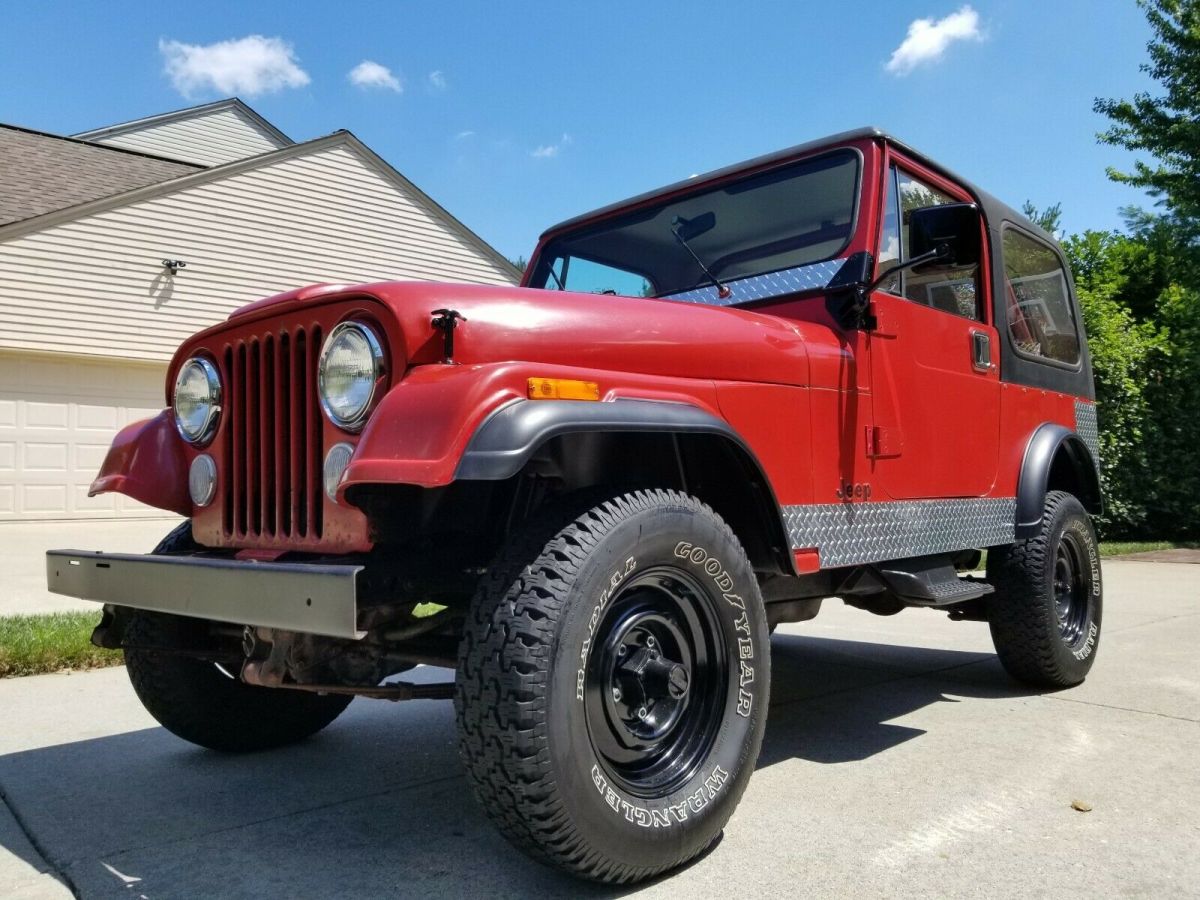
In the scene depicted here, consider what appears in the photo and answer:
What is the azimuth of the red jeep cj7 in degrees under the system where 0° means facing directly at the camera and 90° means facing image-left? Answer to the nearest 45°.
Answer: approximately 45°

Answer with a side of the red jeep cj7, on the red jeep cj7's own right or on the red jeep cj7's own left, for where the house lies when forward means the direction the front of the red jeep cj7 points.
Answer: on the red jeep cj7's own right

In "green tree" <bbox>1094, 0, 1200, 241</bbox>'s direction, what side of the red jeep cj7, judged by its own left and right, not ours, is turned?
back

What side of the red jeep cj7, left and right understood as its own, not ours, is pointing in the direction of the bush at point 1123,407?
back
